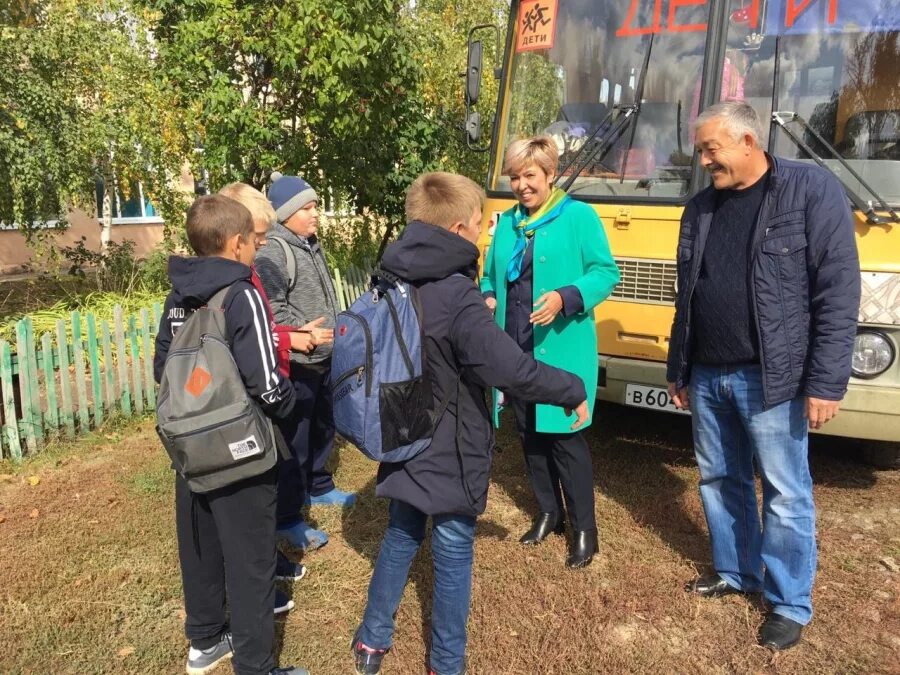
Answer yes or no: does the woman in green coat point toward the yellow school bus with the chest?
no

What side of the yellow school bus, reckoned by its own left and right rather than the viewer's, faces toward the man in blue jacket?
front

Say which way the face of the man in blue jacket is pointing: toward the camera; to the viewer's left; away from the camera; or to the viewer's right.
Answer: to the viewer's left

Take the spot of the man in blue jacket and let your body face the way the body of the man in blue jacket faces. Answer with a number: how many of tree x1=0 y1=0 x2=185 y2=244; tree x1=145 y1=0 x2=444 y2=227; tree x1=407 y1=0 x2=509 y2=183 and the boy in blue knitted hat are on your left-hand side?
0

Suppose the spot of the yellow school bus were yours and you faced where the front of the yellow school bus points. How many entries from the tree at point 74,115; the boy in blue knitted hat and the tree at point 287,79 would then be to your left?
0

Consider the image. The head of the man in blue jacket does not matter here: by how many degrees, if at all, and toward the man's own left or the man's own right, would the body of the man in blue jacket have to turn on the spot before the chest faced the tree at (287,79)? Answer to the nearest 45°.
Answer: approximately 90° to the man's own right

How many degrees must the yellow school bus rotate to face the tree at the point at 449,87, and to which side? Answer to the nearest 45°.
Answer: approximately 135° to its right

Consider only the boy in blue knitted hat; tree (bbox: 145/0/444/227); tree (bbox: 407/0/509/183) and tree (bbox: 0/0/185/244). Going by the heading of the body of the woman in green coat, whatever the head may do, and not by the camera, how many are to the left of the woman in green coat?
0

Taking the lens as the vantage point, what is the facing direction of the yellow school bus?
facing the viewer

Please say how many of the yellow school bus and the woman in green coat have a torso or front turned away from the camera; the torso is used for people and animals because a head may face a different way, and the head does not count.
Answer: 0

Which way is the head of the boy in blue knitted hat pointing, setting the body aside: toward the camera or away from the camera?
toward the camera

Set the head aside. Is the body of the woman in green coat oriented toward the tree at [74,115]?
no

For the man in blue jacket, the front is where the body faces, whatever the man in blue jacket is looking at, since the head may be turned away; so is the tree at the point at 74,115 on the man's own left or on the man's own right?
on the man's own right

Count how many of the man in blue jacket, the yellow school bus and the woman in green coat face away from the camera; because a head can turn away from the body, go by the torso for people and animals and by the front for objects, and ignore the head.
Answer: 0

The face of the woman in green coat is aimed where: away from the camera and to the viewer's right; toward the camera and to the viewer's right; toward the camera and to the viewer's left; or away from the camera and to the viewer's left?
toward the camera and to the viewer's left

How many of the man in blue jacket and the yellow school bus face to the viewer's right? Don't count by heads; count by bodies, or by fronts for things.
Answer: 0

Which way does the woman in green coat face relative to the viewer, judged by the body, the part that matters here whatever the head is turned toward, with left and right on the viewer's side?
facing the viewer and to the left of the viewer

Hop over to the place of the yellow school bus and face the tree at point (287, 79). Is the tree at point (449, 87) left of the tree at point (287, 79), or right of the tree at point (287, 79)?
right

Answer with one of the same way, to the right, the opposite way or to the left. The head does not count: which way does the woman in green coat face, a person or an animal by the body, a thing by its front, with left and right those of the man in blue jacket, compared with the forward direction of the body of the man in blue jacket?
the same way

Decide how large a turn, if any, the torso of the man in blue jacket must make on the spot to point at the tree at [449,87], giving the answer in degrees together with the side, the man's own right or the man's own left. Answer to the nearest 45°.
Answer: approximately 90° to the man's own right
